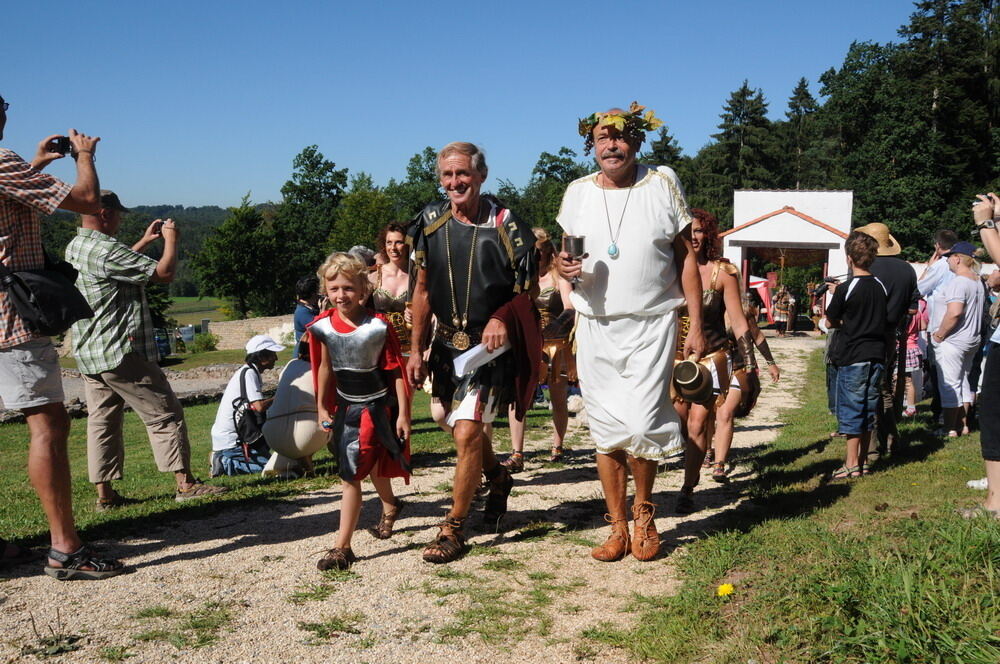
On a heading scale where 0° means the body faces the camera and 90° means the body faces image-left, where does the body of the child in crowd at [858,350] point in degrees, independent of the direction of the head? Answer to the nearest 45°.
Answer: approximately 135°

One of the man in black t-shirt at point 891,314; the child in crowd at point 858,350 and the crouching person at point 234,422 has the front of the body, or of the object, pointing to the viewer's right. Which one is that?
the crouching person

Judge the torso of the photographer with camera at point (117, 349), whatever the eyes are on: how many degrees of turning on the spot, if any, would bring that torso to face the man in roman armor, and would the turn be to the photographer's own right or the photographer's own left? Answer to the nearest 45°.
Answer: approximately 45° to the photographer's own right

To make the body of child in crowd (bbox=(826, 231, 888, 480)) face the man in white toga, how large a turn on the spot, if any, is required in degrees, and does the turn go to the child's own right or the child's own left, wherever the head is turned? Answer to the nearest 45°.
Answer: approximately 90° to the child's own left

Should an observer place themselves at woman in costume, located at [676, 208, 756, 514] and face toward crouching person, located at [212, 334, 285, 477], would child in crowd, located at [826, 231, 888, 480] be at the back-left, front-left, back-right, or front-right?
back-right

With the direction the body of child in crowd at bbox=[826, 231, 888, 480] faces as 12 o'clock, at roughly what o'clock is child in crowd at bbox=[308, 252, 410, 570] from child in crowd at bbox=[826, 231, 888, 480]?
child in crowd at bbox=[308, 252, 410, 570] is roughly at 9 o'clock from child in crowd at bbox=[826, 231, 888, 480].

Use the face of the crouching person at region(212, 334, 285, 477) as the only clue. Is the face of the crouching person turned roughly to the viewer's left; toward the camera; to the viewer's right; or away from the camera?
to the viewer's right

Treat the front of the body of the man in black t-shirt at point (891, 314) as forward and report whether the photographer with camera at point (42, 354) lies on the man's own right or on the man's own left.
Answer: on the man's own left

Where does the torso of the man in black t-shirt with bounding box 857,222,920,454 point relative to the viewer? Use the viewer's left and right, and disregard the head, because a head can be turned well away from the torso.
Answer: facing away from the viewer and to the left of the viewer

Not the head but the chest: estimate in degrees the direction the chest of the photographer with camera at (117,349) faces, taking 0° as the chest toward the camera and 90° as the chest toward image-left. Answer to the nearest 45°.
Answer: approximately 270°

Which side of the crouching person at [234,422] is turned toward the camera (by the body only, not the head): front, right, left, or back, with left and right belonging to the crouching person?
right
